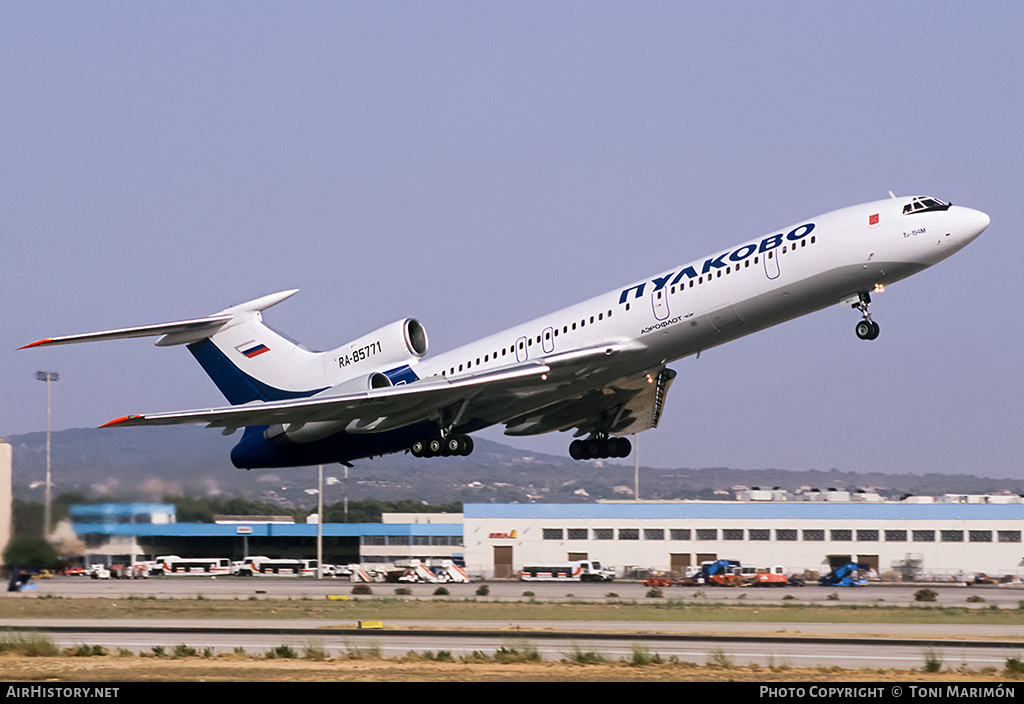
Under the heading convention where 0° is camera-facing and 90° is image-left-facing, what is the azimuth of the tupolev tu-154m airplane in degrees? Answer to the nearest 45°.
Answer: approximately 315°
